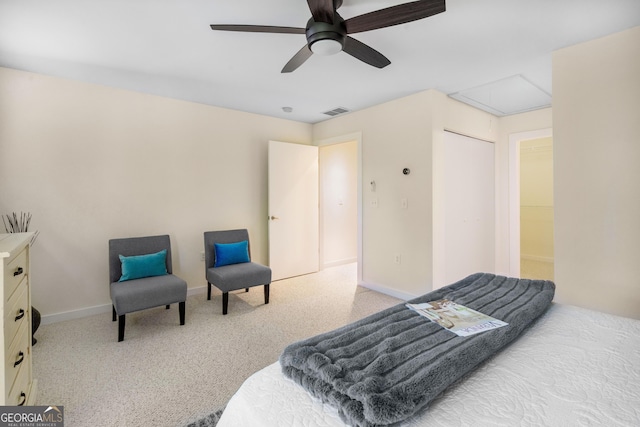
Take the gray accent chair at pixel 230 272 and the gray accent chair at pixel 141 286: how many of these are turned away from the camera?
0

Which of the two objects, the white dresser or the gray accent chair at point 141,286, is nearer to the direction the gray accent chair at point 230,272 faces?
the white dresser

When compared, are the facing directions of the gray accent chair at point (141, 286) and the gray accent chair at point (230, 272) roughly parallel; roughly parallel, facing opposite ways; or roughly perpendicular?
roughly parallel

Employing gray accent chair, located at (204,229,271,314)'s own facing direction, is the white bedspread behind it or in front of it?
in front

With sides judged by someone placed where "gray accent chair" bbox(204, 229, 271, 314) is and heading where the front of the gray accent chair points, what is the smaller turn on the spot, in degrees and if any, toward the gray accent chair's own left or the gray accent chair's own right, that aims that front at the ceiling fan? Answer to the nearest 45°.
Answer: approximately 45° to the gray accent chair's own right

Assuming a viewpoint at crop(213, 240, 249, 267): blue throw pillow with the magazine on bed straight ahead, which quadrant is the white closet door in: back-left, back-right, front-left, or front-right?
front-left

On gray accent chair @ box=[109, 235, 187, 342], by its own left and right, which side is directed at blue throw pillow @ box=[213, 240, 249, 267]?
left

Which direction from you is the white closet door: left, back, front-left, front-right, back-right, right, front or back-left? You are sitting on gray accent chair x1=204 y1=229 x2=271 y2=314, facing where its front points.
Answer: front-left

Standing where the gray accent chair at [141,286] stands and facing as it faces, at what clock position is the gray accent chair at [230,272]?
the gray accent chair at [230,272] is roughly at 10 o'clock from the gray accent chair at [141,286].

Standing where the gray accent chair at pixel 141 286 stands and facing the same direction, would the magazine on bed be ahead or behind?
ahead

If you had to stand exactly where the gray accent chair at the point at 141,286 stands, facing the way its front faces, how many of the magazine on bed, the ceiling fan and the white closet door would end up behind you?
0

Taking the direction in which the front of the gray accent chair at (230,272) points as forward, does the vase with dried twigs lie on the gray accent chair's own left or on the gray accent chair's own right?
on the gray accent chair's own right

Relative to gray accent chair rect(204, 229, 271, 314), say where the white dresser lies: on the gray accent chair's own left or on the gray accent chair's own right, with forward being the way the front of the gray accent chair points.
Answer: on the gray accent chair's own right

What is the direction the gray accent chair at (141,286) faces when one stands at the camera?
facing the viewer and to the right of the viewer

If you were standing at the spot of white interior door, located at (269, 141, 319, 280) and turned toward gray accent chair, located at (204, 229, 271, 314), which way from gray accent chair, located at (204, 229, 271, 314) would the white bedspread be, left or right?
left

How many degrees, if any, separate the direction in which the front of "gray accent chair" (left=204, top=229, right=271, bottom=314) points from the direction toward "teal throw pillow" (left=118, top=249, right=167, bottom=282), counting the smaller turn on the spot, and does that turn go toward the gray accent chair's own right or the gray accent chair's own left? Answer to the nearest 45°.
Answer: approximately 135° to the gray accent chair's own right

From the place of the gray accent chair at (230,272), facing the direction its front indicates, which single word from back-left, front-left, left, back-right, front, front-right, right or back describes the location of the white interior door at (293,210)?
left

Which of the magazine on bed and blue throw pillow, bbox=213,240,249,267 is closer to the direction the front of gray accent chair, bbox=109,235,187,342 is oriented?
the magazine on bed
